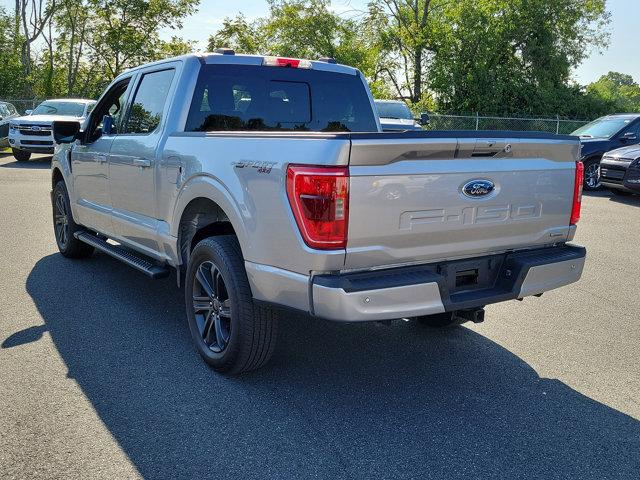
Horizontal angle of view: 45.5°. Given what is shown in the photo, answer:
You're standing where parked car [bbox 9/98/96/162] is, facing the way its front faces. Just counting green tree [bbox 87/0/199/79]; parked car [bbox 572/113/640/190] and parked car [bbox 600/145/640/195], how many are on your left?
2

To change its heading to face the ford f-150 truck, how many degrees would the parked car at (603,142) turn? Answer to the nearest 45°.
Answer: approximately 45° to its left

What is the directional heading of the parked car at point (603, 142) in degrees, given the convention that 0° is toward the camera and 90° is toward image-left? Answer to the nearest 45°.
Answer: approximately 45°

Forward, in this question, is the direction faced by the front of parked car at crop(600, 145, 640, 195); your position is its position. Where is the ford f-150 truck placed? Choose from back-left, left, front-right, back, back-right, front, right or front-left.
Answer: front-left

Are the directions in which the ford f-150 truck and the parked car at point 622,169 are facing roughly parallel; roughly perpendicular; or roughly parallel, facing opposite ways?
roughly perpendicular

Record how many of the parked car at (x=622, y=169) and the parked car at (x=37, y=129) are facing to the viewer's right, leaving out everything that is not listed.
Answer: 0

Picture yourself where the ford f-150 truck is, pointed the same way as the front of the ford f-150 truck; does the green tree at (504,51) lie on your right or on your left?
on your right

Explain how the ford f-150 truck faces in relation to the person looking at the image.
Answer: facing away from the viewer and to the left of the viewer

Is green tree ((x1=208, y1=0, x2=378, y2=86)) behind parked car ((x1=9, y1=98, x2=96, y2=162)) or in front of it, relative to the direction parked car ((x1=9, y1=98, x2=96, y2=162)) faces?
behind
